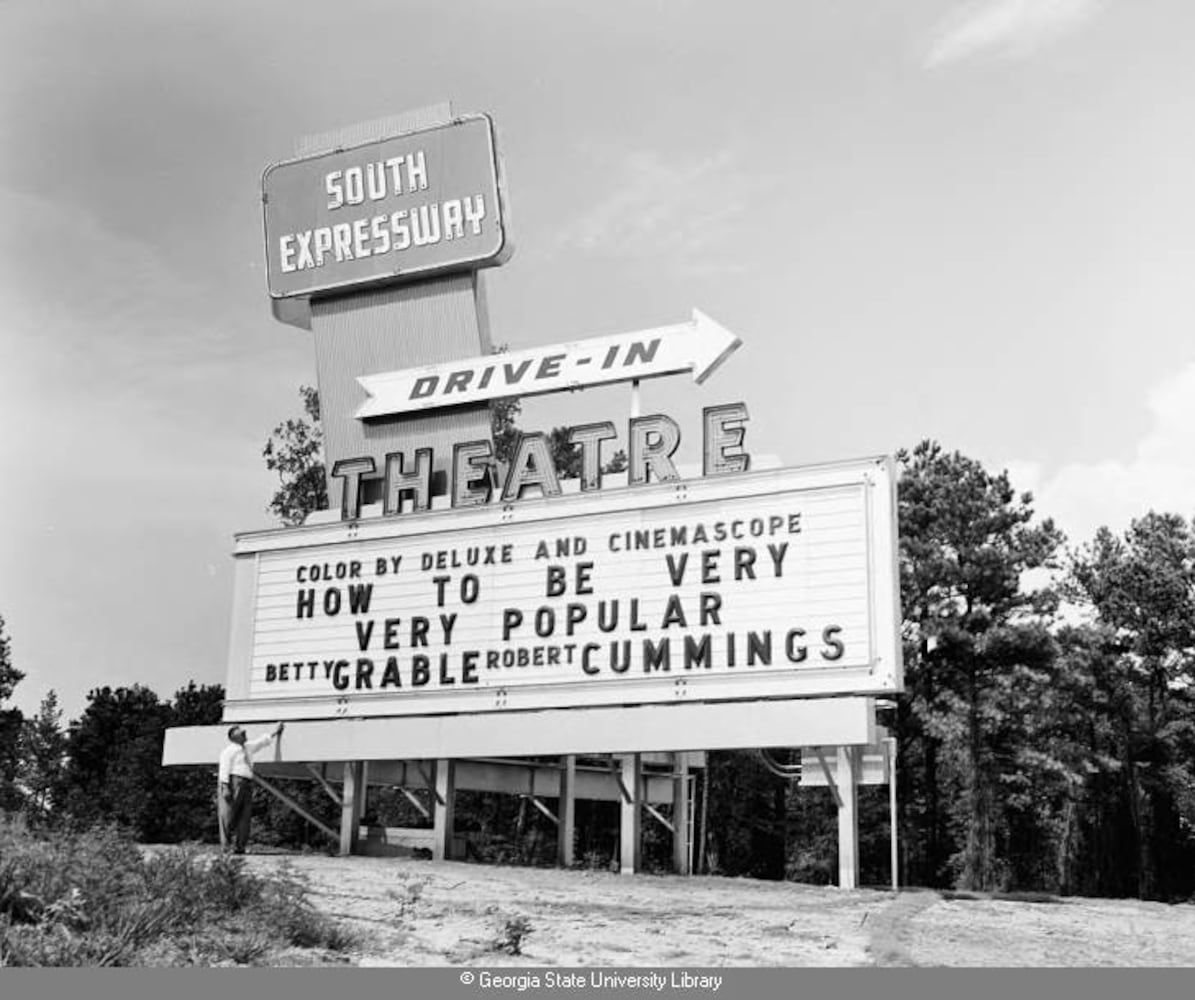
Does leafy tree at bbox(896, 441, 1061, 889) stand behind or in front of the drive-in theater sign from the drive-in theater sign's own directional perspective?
behind

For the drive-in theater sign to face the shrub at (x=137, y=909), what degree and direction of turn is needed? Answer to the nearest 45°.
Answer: approximately 45° to its left

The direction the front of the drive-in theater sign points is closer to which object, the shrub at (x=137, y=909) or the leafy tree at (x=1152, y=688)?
the shrub

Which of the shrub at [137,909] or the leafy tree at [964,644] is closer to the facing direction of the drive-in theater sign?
the shrub

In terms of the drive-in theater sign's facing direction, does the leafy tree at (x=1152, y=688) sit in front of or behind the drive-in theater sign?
behind

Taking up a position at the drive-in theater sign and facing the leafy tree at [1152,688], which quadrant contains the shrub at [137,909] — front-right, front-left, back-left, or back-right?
back-right

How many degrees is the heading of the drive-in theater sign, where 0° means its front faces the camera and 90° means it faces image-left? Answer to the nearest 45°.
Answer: approximately 45°
